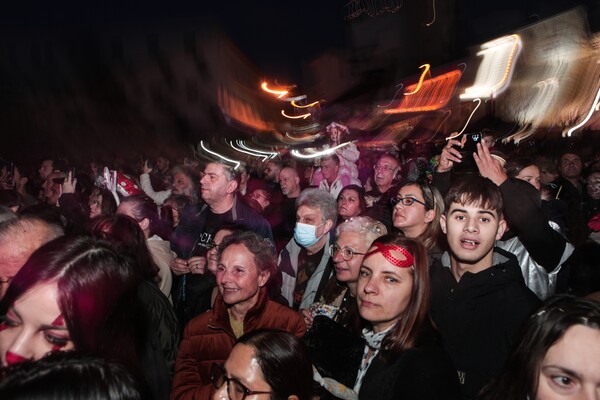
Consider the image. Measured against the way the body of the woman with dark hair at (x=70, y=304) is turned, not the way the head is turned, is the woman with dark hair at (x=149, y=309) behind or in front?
behind

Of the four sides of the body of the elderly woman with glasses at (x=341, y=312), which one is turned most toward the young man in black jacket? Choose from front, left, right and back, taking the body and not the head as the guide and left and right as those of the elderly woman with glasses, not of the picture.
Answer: left

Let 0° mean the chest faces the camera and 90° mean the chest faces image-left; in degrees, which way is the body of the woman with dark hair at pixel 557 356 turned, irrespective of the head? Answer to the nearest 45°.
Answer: approximately 0°

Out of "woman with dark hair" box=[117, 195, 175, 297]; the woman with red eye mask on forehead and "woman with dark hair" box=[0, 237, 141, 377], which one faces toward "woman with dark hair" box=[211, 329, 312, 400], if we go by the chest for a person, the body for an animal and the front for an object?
the woman with red eye mask on forehead

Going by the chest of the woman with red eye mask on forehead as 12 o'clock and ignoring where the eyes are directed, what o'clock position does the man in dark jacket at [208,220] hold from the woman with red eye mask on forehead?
The man in dark jacket is roughly at 3 o'clock from the woman with red eye mask on forehead.

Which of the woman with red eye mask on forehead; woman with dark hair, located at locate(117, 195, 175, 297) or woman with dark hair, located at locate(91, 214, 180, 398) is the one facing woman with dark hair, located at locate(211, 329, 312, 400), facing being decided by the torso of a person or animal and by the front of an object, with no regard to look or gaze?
the woman with red eye mask on forehead

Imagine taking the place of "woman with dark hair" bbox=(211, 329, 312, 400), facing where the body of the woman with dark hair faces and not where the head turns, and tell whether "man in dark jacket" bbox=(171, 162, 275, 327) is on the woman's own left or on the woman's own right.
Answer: on the woman's own right

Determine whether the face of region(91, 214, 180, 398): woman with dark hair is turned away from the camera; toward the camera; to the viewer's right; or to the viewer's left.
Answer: away from the camera

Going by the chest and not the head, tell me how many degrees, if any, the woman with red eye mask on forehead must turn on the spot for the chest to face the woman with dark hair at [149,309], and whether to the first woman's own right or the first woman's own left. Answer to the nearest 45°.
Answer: approximately 45° to the first woman's own right

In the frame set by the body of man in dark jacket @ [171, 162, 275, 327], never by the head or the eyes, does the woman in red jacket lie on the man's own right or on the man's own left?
on the man's own left
